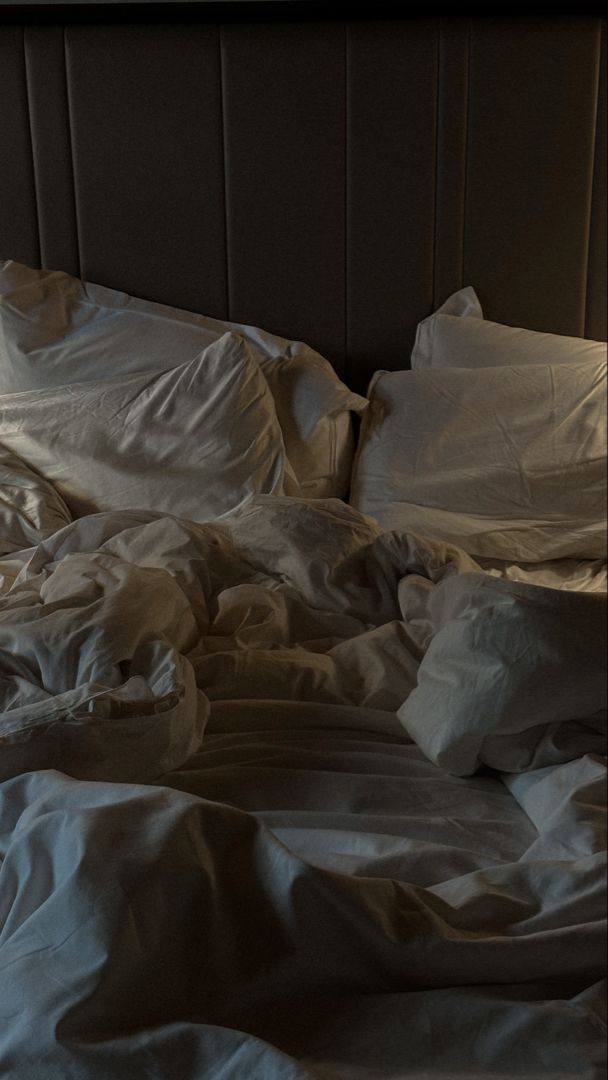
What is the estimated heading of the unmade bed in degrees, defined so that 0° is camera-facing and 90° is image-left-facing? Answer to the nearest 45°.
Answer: approximately 0°
